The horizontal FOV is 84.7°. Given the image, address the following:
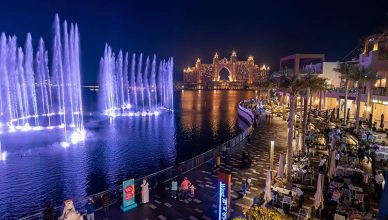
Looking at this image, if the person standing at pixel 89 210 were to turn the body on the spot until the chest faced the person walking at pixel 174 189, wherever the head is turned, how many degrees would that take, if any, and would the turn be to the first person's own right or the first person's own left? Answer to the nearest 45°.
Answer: approximately 90° to the first person's own right

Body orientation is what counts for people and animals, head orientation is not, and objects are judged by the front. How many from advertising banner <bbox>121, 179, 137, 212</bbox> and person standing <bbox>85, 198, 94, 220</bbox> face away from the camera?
1

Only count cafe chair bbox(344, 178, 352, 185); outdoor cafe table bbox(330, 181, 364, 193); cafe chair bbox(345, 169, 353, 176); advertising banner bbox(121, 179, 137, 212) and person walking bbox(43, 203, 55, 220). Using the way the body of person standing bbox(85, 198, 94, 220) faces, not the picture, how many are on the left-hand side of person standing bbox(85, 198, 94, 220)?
1

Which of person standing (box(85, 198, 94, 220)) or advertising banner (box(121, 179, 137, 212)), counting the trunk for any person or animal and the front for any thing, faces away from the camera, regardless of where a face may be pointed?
the person standing

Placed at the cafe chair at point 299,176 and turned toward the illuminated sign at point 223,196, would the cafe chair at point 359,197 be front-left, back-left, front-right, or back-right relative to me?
front-left

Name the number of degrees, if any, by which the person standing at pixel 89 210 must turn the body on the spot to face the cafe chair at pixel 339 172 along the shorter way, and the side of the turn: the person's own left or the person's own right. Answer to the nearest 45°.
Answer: approximately 90° to the person's own right

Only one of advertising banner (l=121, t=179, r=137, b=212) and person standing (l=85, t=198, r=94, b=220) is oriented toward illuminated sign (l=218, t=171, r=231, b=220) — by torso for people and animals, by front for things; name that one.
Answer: the advertising banner

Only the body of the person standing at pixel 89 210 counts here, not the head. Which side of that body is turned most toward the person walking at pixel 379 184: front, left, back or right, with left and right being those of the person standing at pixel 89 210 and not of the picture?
right

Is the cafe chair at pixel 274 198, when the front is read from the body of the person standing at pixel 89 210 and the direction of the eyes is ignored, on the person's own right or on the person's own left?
on the person's own right

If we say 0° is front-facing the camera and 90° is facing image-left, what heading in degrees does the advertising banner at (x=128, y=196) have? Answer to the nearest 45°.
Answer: approximately 315°

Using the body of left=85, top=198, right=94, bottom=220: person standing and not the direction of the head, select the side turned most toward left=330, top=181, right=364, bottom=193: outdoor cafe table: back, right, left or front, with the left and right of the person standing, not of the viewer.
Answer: right

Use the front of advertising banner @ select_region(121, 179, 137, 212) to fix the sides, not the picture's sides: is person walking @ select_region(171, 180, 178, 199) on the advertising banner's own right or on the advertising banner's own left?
on the advertising banner's own left

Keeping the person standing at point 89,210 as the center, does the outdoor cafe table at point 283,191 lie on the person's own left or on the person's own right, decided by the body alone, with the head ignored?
on the person's own right

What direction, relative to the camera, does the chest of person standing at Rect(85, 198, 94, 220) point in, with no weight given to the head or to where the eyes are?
away from the camera
